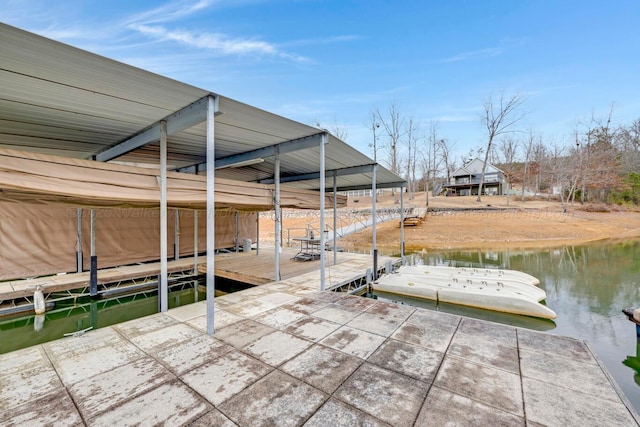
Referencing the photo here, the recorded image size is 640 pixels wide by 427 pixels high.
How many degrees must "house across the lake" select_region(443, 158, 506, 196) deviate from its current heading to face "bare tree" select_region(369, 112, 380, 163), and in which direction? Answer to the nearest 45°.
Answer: approximately 45° to its right

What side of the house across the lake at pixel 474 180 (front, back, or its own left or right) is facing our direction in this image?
front

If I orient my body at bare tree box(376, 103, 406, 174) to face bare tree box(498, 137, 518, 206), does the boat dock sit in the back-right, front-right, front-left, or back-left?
back-right

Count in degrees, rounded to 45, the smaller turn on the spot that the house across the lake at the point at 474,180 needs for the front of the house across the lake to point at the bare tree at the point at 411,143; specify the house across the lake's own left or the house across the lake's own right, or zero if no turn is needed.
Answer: approximately 45° to the house across the lake's own right

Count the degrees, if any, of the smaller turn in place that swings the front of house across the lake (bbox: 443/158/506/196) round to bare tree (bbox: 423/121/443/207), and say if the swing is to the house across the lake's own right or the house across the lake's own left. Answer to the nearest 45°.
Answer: approximately 90° to the house across the lake's own right

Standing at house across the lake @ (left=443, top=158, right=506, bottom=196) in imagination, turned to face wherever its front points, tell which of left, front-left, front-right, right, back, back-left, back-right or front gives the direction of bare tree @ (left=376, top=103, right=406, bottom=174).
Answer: front-right
